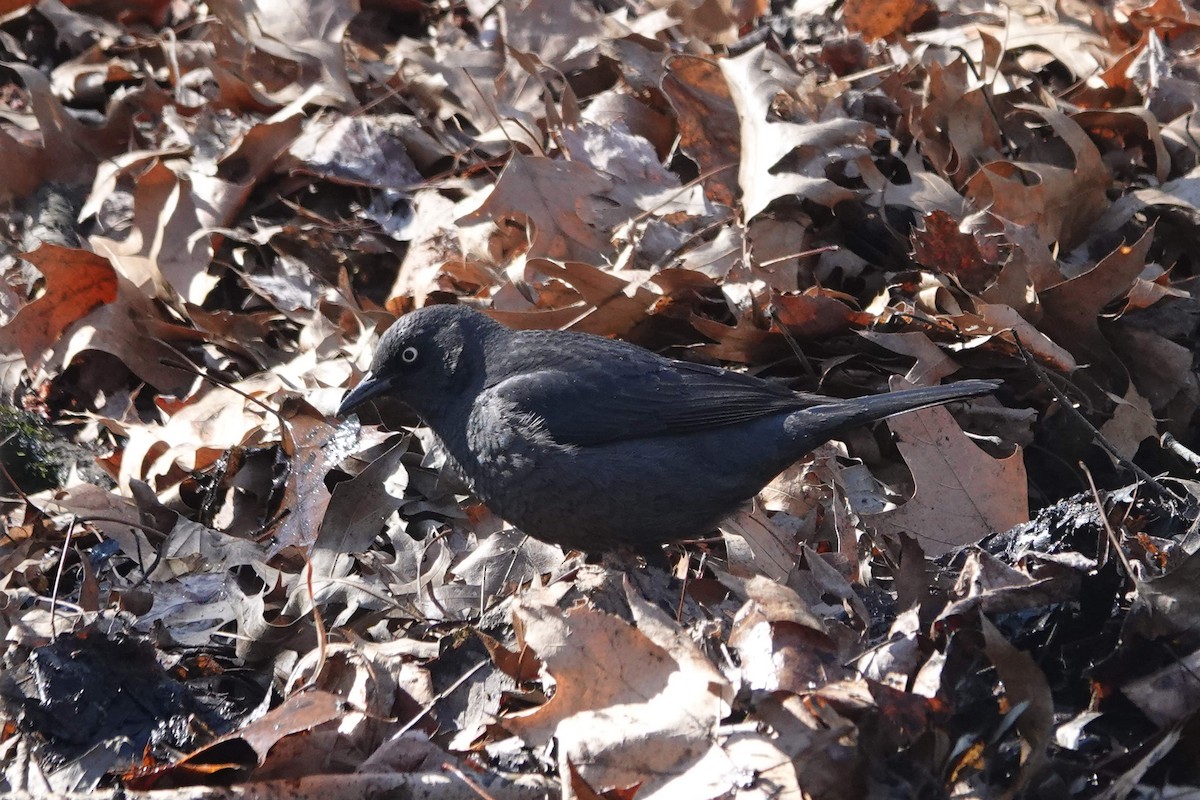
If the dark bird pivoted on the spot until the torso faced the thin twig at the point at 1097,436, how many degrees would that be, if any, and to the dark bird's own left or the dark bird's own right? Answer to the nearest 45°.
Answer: approximately 180°

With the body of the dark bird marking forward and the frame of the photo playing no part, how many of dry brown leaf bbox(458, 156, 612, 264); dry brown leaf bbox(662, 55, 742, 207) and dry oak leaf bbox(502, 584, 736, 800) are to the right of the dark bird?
2

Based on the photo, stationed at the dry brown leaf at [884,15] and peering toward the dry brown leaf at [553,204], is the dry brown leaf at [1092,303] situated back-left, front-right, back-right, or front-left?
front-left

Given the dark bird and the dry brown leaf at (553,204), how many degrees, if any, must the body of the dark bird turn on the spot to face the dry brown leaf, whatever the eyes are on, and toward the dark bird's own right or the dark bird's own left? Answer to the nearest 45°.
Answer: approximately 90° to the dark bird's own right

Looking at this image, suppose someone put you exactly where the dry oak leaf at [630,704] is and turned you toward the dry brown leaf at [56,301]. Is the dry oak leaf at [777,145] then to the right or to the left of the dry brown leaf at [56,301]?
right

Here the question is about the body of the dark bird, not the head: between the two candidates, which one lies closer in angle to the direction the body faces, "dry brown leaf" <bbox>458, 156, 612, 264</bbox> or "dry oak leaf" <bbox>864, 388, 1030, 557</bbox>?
the dry brown leaf

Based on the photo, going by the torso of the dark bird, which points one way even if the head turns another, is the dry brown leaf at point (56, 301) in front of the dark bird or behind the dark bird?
in front

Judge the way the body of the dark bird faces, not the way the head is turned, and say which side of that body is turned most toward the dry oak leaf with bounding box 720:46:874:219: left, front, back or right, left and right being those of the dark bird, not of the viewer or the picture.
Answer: right

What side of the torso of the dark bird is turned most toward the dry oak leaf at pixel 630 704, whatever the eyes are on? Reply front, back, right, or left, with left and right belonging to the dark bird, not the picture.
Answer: left

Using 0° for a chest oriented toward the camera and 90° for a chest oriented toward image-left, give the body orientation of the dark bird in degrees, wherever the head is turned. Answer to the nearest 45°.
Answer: approximately 90°

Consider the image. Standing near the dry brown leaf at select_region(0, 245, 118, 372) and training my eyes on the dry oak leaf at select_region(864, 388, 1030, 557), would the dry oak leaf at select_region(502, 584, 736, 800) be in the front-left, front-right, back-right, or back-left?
front-right
